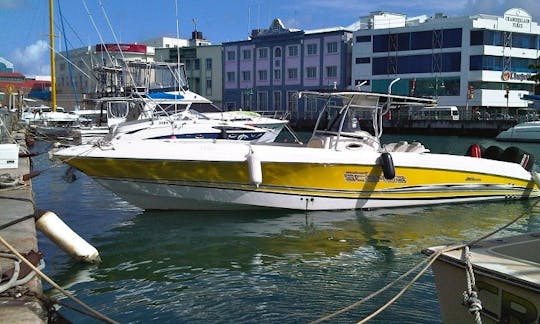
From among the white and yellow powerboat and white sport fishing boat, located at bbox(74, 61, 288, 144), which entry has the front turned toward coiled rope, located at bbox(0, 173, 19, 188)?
the white and yellow powerboat

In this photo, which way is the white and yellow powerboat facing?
to the viewer's left

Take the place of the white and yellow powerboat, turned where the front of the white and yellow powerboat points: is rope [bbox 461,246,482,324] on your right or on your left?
on your left

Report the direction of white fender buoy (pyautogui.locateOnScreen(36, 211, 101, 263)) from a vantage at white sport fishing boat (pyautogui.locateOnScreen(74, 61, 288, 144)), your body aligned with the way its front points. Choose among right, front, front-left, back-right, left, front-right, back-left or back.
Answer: right

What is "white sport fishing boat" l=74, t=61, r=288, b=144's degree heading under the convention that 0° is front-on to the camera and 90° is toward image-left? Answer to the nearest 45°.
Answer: approximately 270°

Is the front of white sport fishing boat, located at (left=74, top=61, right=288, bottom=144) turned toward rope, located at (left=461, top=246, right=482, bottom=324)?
no

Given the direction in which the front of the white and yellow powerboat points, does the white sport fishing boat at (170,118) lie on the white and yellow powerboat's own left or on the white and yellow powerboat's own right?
on the white and yellow powerboat's own right

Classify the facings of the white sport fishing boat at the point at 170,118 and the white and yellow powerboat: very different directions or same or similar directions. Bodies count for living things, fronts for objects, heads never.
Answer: very different directions

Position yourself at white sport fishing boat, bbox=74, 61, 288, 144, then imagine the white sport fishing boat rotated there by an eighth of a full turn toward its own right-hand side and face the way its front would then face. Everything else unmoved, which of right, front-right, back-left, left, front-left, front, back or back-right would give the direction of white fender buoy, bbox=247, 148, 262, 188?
front-right

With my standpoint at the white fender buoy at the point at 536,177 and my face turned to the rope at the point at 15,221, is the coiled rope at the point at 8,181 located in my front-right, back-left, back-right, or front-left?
front-right

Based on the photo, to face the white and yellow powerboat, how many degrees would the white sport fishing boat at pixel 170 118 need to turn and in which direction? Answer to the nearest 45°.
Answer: approximately 90° to its right

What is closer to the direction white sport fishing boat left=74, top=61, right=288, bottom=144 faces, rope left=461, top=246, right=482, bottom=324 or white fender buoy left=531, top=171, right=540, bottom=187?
the white fender buoy

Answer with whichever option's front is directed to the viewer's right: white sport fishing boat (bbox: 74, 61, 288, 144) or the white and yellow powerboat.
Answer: the white sport fishing boat

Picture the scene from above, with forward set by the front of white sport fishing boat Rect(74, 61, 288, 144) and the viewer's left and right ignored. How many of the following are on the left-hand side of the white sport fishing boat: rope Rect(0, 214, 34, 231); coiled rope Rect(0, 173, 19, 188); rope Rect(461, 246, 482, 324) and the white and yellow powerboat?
0

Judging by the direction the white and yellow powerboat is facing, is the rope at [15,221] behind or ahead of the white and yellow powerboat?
ahead

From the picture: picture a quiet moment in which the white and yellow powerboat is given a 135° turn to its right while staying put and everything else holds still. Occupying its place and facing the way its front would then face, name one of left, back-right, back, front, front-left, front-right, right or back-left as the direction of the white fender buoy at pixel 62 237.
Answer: back

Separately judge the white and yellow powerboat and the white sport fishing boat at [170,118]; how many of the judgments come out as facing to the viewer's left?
1
